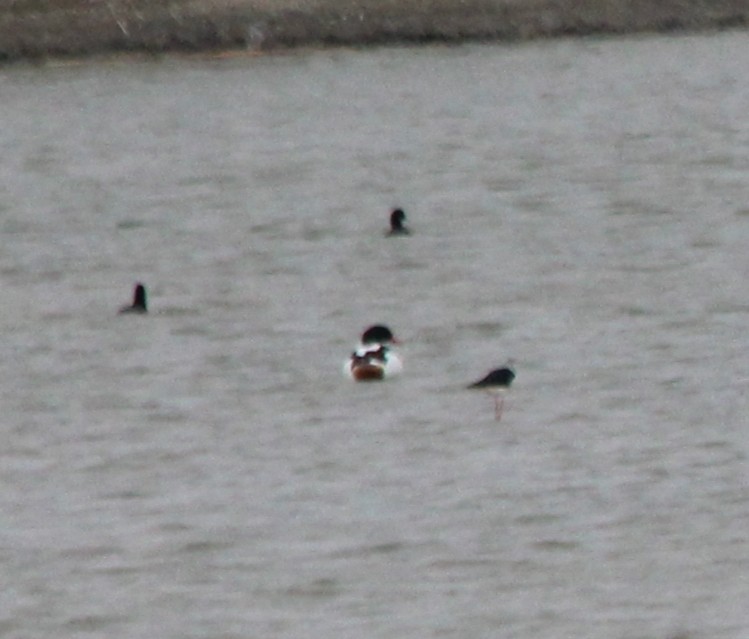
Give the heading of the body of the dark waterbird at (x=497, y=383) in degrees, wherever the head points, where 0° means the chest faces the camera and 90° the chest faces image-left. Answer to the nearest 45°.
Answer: approximately 270°

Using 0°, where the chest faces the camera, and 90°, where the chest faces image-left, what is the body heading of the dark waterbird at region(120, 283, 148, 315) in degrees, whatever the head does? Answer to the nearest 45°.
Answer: approximately 270°

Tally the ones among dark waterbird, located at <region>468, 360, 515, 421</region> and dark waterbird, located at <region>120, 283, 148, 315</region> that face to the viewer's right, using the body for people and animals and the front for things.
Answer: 2
